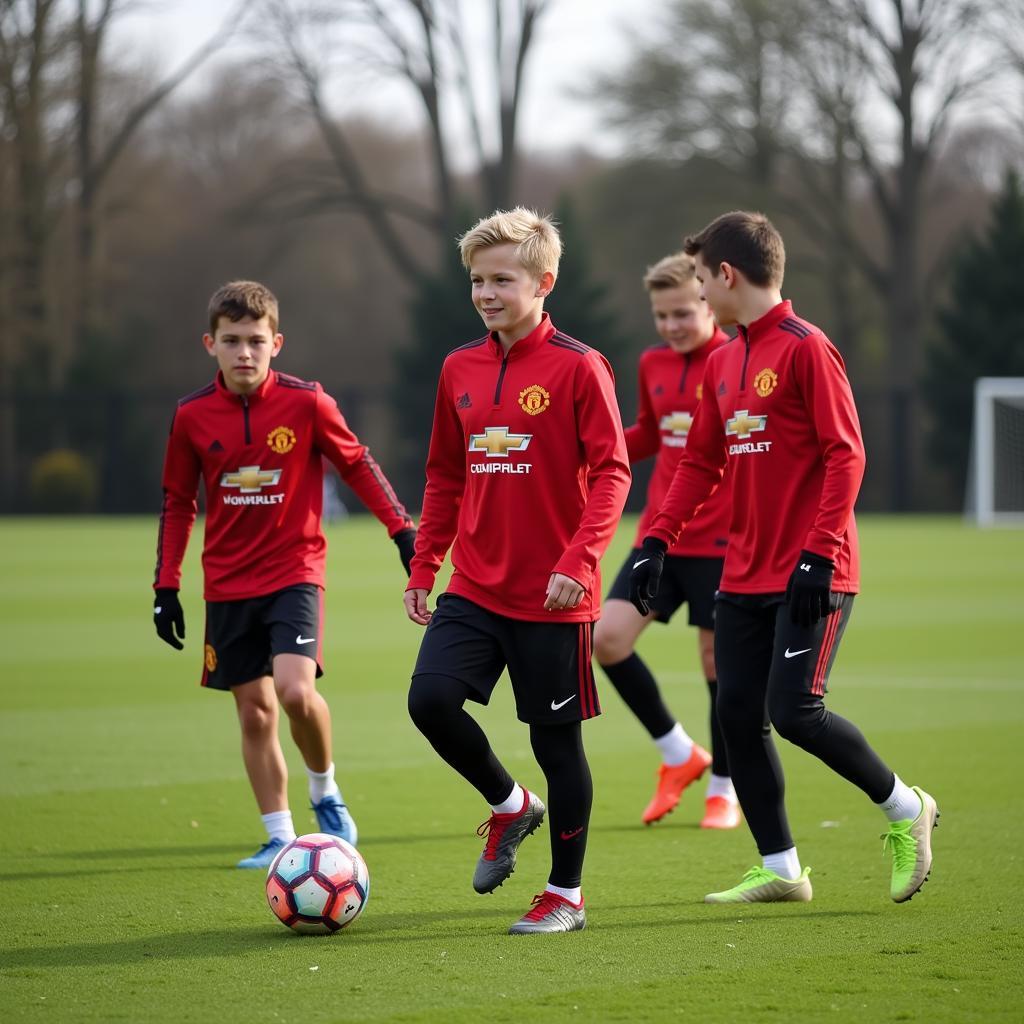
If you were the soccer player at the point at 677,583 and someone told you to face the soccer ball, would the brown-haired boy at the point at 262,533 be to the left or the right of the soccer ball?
right

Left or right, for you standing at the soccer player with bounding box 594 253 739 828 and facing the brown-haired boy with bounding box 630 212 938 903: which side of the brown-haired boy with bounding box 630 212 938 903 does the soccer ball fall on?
right

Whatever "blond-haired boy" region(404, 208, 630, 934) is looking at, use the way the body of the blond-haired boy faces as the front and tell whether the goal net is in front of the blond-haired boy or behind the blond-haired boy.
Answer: behind

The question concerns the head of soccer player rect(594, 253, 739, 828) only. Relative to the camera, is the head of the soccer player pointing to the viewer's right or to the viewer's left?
to the viewer's left

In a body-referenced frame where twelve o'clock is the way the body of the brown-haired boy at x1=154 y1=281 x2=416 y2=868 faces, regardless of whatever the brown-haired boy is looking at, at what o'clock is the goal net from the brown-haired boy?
The goal net is roughly at 7 o'clock from the brown-haired boy.

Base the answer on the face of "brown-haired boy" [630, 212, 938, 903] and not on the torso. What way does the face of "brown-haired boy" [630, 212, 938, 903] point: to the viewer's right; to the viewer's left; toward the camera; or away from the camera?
to the viewer's left

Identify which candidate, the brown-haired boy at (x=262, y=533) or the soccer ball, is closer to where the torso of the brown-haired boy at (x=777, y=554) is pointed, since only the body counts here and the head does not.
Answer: the soccer ball

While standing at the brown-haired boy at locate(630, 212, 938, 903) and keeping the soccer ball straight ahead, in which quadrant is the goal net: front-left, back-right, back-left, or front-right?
back-right

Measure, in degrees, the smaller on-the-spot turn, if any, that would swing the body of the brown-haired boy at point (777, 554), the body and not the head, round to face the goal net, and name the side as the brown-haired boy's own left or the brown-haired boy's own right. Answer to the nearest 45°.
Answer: approximately 135° to the brown-haired boy's own right

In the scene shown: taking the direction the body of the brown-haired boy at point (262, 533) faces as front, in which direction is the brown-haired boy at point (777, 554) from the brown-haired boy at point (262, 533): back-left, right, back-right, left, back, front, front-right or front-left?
front-left

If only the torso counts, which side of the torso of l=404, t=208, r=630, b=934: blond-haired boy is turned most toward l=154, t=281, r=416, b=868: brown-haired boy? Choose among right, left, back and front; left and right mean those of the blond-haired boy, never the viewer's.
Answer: right

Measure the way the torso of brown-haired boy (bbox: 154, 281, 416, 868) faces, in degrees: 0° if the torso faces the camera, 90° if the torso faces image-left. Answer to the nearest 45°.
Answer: approximately 0°

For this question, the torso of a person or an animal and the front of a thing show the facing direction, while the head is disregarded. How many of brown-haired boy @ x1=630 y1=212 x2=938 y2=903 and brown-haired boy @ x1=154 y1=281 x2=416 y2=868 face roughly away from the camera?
0
